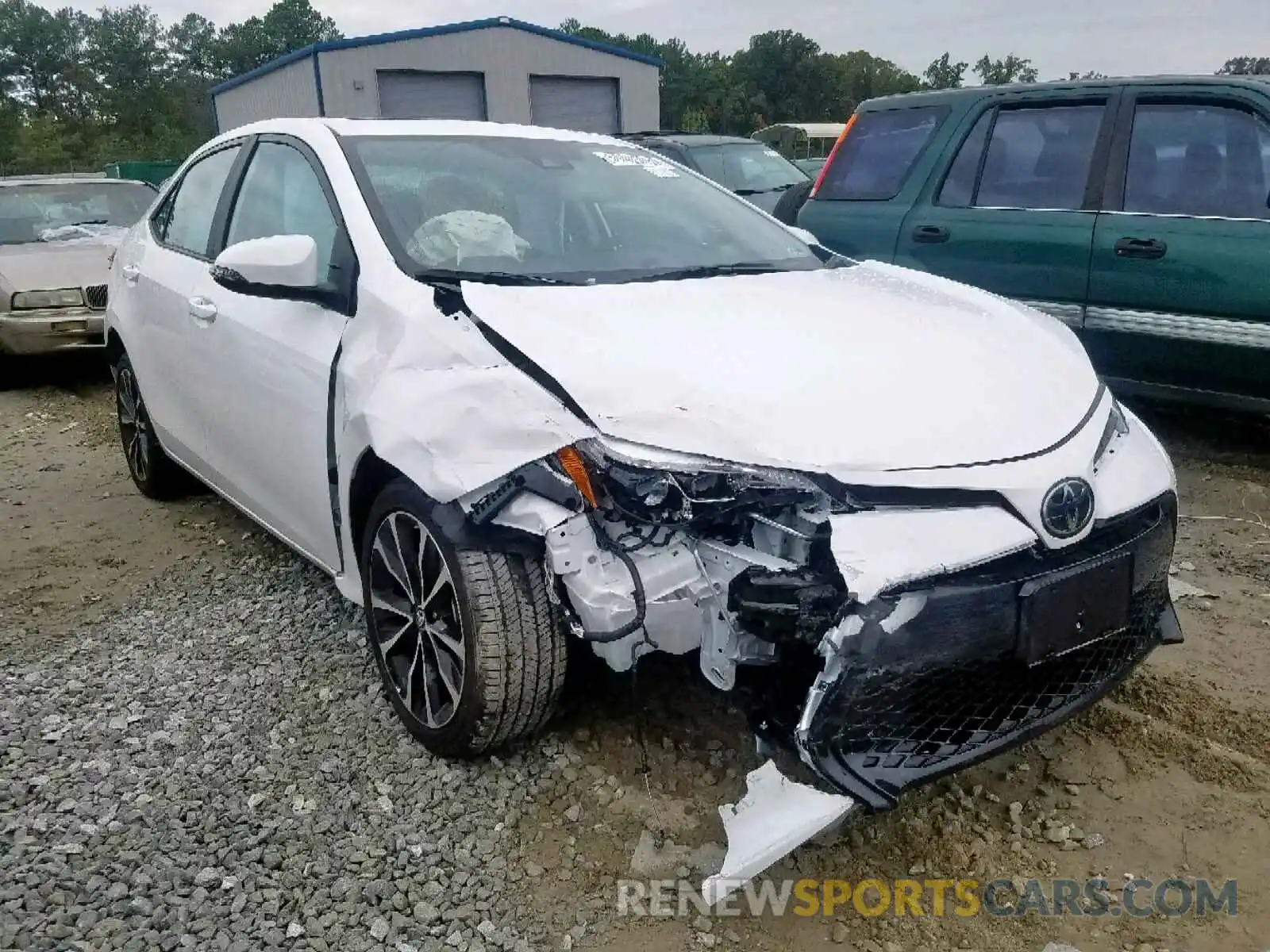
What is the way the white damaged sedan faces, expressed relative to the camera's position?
facing the viewer and to the right of the viewer

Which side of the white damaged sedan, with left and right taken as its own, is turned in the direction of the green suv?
left

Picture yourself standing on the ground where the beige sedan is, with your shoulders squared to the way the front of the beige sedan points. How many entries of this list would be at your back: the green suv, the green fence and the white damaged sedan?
1

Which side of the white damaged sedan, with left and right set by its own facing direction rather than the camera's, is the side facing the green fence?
back

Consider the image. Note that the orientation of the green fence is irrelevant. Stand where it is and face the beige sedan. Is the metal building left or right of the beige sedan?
left

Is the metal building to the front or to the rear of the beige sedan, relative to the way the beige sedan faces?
to the rear

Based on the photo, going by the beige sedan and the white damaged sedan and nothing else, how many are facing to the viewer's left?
0

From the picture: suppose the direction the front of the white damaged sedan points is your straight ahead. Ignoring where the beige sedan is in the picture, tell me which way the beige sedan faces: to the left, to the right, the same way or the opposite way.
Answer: the same way

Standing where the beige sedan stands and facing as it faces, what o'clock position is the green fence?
The green fence is roughly at 6 o'clock from the beige sedan.

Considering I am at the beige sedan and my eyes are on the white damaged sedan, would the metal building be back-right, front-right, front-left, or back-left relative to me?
back-left

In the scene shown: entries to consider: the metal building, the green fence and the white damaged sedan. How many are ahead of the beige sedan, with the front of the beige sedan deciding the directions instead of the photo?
1

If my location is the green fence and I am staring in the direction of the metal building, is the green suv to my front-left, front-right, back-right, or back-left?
front-right

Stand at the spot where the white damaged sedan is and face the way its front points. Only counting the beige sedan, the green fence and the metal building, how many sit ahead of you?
0

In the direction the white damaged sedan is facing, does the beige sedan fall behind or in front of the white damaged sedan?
behind

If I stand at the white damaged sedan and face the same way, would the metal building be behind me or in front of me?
behind

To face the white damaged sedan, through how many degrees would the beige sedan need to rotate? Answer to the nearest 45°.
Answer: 0° — it already faces it

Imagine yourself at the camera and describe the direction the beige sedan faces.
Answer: facing the viewer
